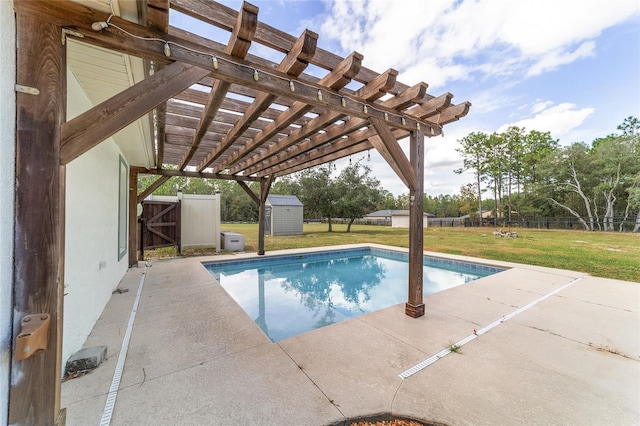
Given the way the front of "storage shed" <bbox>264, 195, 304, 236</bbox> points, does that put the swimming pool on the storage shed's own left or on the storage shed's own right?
on the storage shed's own left

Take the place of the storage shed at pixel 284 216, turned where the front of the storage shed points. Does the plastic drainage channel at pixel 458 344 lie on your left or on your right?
on your left
